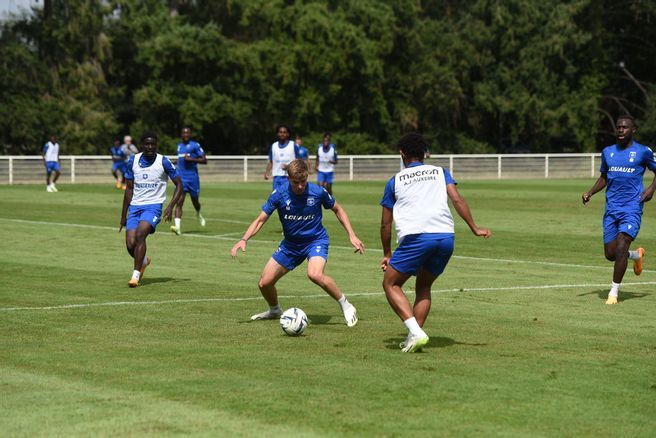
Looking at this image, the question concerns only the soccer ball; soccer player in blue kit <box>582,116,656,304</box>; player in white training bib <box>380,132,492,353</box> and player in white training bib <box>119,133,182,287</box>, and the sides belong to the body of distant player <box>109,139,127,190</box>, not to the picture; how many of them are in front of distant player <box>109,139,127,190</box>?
4

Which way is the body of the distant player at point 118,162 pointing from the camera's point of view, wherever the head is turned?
toward the camera

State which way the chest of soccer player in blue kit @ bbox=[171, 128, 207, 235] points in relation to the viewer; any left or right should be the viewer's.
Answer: facing the viewer and to the left of the viewer

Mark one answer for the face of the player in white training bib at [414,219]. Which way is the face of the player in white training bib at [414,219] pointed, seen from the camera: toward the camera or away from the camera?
away from the camera

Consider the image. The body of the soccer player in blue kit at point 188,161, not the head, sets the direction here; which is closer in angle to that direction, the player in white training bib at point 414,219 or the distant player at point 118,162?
the player in white training bib

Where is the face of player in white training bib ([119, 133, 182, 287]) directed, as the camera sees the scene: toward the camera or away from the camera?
toward the camera

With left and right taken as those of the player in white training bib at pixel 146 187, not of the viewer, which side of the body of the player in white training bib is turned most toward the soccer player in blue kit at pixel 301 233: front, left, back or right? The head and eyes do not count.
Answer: front

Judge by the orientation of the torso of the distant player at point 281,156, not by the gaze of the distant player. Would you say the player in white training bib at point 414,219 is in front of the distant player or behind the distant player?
in front

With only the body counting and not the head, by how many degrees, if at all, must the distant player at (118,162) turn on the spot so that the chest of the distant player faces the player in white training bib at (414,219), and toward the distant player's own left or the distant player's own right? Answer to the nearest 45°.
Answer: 0° — they already face them

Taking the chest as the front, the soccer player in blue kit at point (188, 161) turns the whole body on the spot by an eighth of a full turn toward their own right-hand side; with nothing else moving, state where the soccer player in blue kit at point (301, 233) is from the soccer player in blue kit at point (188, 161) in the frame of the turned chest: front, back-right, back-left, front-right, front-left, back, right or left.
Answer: left

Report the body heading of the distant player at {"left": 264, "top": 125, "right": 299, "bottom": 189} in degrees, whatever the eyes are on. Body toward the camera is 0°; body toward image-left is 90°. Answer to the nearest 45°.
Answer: approximately 0°

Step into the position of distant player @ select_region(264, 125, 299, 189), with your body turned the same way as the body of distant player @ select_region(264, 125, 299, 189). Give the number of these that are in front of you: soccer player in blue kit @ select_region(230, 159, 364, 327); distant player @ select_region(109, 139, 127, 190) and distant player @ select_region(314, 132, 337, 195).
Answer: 1

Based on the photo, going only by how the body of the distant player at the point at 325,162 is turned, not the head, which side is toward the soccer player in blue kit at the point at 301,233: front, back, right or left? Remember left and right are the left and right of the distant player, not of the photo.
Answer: front

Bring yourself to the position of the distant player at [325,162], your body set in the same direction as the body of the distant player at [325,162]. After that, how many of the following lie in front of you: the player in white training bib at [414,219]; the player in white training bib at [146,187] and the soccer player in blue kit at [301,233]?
3

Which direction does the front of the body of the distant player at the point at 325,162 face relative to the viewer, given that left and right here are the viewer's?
facing the viewer

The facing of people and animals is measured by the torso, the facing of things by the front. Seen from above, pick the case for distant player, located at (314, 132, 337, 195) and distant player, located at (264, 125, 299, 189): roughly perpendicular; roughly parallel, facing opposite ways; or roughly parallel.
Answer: roughly parallel

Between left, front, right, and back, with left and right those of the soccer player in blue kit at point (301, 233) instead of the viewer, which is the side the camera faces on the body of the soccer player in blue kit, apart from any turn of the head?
front
